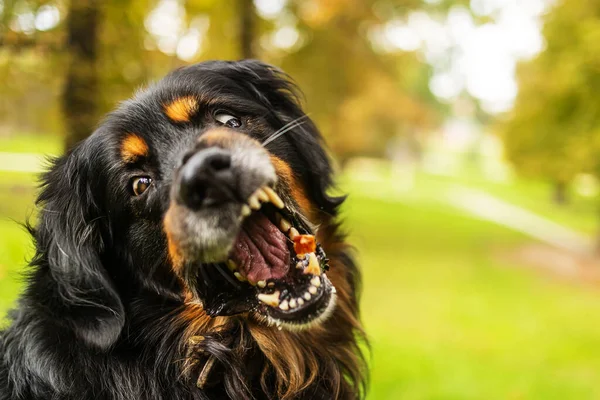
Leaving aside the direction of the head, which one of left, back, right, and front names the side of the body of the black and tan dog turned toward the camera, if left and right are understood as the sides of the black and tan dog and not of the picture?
front

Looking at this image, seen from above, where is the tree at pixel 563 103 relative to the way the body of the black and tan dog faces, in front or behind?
behind
